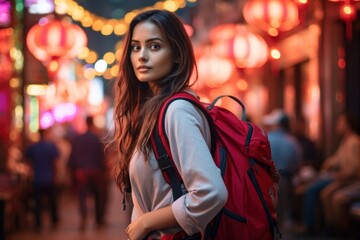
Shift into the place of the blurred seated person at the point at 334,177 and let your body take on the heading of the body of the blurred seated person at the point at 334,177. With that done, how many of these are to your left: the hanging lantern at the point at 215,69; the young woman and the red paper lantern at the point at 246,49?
1

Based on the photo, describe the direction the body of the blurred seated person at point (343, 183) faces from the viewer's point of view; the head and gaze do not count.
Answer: to the viewer's left

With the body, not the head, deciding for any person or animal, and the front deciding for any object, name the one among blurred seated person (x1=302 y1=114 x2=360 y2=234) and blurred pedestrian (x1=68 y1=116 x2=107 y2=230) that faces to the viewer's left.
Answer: blurred seated person (x1=302 y1=114 x2=360 y2=234)

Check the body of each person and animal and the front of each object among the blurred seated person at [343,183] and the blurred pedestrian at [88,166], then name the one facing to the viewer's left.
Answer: the blurred seated person at [343,183]

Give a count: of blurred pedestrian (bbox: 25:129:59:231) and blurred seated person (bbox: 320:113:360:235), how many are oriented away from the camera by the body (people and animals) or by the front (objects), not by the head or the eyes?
1

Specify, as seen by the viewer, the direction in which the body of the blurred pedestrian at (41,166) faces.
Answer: away from the camera

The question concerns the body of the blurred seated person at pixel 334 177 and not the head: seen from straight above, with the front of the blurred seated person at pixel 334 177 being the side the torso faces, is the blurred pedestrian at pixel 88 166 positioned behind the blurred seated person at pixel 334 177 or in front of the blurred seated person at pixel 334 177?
in front
